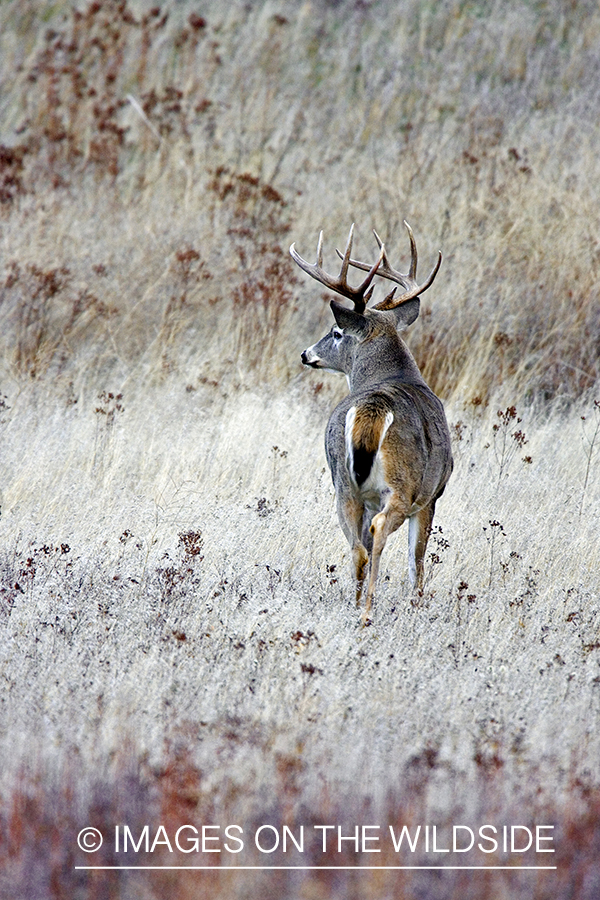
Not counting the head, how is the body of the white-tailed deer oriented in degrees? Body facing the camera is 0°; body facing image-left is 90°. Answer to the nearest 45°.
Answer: approximately 180°
